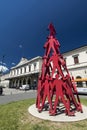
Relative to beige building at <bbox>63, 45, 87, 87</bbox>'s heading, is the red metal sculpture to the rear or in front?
in front

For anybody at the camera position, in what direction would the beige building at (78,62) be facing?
facing the viewer and to the left of the viewer
